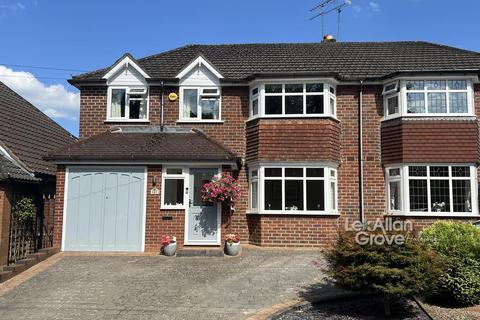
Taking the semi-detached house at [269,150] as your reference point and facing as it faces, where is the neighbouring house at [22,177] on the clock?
The neighbouring house is roughly at 3 o'clock from the semi-detached house.

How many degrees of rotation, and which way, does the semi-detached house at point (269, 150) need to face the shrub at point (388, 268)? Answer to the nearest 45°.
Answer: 0° — it already faces it

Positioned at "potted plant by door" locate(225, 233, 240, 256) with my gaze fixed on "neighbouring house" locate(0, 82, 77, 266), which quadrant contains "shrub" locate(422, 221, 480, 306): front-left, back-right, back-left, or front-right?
back-left

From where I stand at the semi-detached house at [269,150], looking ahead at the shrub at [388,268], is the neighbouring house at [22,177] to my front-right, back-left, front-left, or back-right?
back-right

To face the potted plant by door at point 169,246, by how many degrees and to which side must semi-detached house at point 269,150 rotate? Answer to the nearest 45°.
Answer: approximately 45° to its right

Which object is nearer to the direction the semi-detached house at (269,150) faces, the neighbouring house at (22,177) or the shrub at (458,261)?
the shrub

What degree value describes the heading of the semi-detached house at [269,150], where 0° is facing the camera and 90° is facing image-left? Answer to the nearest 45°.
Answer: approximately 0°
